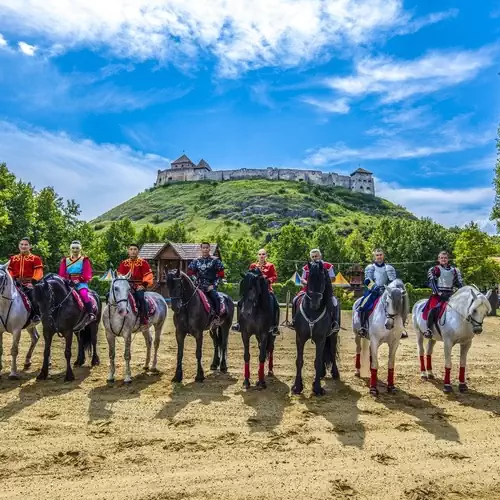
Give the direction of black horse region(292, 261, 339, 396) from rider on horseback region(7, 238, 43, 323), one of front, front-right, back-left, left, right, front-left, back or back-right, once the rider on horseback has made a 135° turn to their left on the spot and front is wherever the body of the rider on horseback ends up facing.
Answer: front-right

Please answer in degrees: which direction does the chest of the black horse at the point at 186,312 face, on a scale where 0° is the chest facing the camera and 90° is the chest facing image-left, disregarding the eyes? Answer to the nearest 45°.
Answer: approximately 45°

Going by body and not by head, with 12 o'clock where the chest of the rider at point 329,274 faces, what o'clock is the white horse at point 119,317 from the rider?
The white horse is roughly at 3 o'clock from the rider.

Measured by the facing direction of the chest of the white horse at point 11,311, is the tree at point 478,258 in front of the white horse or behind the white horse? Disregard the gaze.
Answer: behind

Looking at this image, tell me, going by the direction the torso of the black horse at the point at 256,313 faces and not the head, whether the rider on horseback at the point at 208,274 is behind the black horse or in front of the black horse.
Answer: behind

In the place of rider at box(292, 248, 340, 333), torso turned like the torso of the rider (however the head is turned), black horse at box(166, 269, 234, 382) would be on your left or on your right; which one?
on your right

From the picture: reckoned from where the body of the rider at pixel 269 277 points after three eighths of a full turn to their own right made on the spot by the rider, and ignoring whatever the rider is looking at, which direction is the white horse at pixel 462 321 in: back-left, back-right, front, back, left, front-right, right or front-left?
back-right

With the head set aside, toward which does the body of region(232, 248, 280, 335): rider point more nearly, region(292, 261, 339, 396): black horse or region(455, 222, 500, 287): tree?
the black horse

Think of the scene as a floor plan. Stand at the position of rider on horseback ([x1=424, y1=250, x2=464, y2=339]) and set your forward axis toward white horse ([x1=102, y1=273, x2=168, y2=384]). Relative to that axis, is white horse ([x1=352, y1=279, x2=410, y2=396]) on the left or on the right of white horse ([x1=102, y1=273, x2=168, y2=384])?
left

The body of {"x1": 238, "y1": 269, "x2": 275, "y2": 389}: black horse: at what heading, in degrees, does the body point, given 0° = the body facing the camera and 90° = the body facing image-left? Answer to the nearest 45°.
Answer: approximately 0°

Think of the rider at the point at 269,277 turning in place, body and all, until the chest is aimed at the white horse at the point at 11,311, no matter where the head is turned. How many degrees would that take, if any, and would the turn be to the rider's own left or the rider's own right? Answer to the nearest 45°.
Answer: approximately 90° to the rider's own right

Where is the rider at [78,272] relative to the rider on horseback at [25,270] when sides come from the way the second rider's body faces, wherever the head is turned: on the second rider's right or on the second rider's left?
on the second rider's left

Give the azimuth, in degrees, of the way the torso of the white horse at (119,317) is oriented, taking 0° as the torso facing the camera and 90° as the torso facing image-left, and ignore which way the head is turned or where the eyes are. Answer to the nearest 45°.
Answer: approximately 45°

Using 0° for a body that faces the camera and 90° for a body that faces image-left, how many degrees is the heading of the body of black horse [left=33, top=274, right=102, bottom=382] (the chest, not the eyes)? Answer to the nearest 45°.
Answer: approximately 45°
